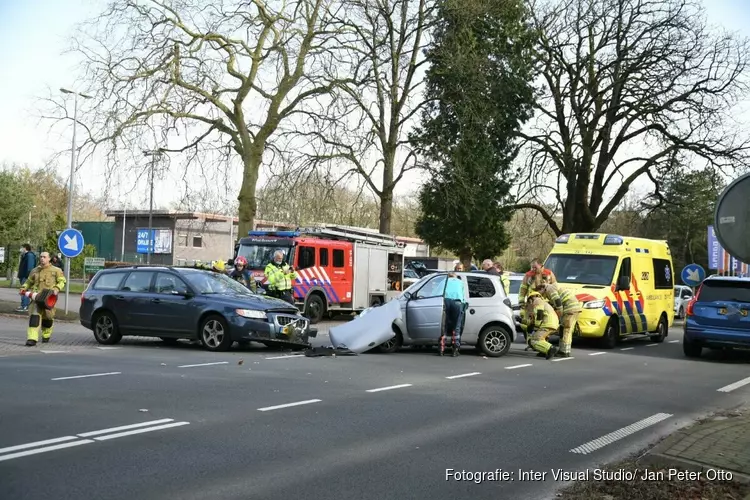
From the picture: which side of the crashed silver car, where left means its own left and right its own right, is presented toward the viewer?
left

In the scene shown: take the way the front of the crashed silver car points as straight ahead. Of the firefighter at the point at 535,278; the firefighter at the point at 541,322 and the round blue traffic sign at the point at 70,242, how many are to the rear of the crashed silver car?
2

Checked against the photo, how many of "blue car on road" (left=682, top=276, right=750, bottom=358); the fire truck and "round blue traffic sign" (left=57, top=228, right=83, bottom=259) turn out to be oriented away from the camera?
1

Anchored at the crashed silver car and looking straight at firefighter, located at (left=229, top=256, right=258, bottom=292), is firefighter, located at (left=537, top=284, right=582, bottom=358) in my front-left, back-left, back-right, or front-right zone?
back-right

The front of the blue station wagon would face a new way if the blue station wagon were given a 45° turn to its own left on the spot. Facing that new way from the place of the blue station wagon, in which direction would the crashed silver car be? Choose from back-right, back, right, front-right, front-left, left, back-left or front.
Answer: front

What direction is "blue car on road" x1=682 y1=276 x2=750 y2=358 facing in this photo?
away from the camera

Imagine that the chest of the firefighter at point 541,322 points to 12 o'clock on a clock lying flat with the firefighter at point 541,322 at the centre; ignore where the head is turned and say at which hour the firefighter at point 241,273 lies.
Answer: the firefighter at point 241,273 is roughly at 1 o'clock from the firefighter at point 541,322.

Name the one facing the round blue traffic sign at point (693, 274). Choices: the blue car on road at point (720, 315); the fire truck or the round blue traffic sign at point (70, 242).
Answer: the blue car on road

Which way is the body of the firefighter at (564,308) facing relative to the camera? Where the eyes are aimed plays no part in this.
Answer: to the viewer's left

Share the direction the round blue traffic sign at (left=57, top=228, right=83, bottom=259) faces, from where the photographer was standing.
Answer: facing the viewer

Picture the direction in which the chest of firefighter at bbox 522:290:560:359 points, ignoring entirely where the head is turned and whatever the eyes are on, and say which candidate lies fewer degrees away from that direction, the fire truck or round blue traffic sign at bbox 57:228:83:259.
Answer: the round blue traffic sign

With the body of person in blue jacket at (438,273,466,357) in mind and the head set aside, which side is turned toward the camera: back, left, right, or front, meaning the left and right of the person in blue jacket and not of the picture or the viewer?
back

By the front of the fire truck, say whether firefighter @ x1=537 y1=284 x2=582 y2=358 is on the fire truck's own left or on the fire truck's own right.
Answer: on the fire truck's own left

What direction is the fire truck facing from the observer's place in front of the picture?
facing the viewer and to the left of the viewer

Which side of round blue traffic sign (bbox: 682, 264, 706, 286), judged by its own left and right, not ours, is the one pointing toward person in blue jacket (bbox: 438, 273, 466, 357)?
front

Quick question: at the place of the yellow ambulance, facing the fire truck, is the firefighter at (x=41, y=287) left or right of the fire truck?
left

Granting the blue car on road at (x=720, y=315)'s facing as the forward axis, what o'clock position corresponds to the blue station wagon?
The blue station wagon is roughly at 8 o'clock from the blue car on road.

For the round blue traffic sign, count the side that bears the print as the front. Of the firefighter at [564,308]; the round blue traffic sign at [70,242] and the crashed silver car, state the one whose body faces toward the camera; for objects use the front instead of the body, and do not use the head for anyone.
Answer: the round blue traffic sign

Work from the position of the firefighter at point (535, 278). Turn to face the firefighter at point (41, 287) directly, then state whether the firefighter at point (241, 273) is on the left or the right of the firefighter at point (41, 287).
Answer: right

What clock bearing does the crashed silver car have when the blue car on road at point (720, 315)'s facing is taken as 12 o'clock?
The crashed silver car is roughly at 8 o'clock from the blue car on road.
